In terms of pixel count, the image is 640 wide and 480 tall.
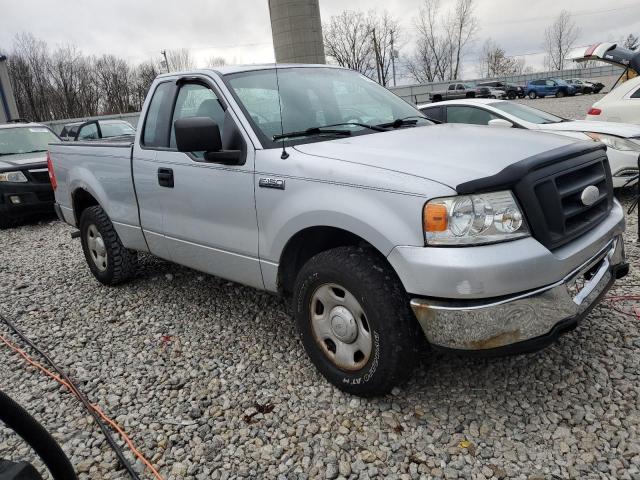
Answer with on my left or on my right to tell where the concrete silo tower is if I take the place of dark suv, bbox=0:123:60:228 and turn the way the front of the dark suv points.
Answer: on my left

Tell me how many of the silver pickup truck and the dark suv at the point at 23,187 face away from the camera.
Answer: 0

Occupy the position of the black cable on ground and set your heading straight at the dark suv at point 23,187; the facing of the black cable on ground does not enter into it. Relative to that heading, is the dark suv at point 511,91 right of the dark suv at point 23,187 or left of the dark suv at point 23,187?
right

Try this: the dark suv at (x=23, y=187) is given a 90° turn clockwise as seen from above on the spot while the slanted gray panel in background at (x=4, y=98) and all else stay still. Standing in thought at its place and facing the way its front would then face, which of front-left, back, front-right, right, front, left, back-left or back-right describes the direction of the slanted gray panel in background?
back-right

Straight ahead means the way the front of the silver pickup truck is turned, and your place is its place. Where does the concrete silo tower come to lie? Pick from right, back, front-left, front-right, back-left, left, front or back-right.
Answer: back-left

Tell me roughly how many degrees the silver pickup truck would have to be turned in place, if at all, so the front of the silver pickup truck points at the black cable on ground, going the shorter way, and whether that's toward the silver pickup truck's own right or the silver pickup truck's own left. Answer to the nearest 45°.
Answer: approximately 135° to the silver pickup truck's own right

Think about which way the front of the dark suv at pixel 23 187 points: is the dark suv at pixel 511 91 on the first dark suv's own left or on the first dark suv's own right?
on the first dark suv's own left

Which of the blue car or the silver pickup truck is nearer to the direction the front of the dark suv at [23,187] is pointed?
the silver pickup truck

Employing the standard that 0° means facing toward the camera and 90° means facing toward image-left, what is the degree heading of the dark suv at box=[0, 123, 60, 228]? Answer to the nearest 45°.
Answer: approximately 315°

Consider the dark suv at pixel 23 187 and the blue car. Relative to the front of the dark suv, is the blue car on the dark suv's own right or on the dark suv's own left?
on the dark suv's own left

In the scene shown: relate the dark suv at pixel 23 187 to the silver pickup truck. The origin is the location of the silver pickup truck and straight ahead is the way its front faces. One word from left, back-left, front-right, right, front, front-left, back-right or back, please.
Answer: back
